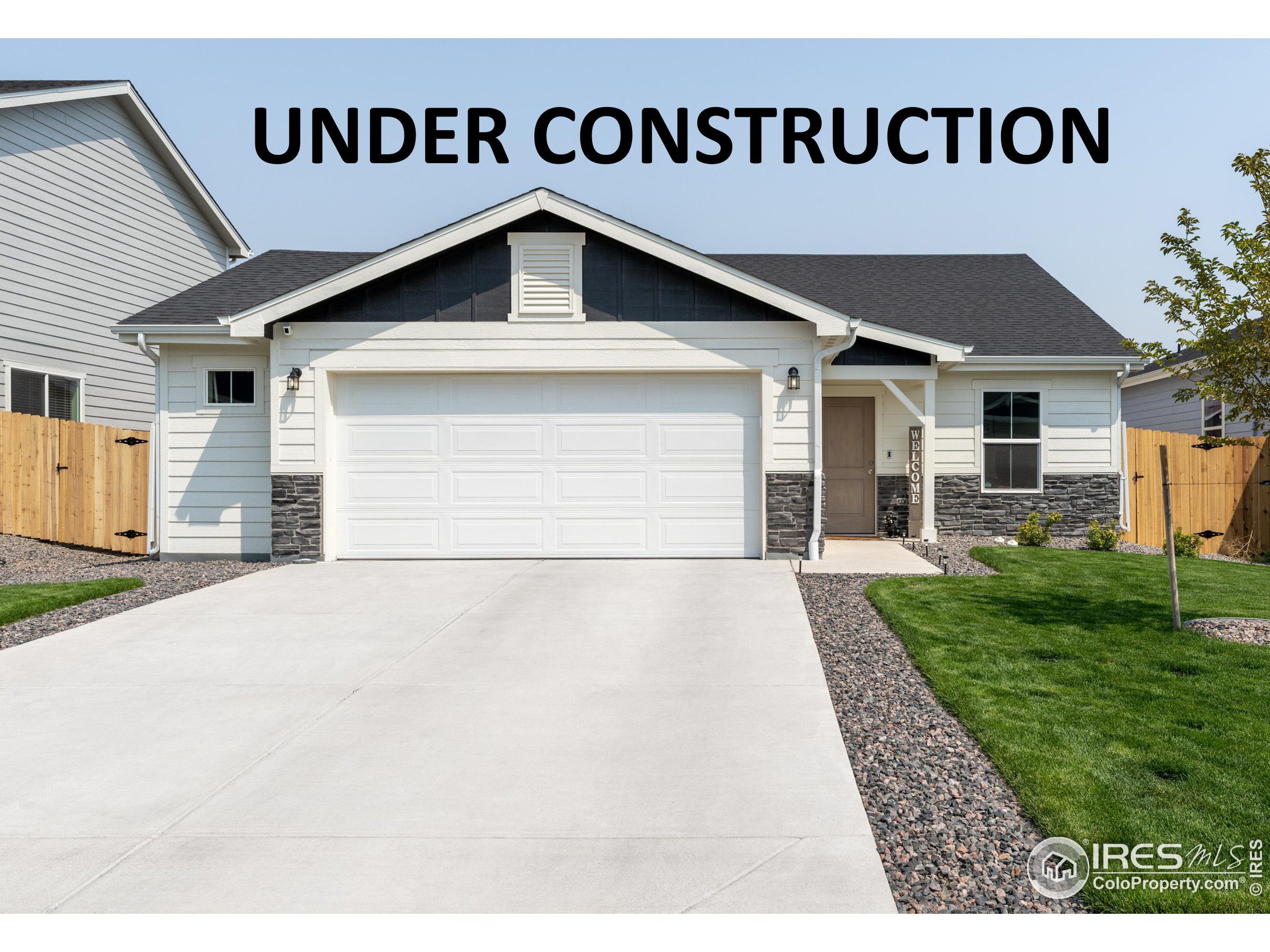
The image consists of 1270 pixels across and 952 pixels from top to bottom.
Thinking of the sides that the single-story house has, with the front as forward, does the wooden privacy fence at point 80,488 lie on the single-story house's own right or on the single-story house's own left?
on the single-story house's own right

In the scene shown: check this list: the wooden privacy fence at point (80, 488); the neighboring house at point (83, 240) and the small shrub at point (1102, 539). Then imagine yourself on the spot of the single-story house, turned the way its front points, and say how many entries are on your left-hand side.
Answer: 1

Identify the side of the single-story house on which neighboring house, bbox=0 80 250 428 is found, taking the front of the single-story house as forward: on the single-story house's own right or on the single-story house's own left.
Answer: on the single-story house's own right

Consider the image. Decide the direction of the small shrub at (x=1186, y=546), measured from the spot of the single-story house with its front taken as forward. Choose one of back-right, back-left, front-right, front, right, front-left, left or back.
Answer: left

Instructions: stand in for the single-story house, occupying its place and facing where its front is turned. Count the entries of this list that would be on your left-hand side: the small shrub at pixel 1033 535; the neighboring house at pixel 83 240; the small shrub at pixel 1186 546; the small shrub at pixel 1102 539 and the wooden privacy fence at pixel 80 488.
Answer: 3

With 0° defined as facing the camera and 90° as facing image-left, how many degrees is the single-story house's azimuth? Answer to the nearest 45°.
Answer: approximately 0°

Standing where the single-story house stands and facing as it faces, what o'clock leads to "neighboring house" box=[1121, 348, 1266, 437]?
The neighboring house is roughly at 8 o'clock from the single-story house.

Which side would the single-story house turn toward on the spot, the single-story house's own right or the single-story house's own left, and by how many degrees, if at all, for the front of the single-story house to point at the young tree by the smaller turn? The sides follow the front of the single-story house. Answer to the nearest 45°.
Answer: approximately 45° to the single-story house's own left

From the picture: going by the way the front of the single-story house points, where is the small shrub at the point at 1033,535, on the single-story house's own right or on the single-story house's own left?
on the single-story house's own left
